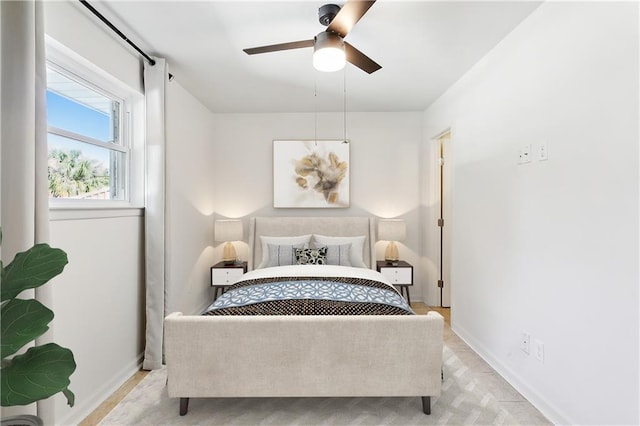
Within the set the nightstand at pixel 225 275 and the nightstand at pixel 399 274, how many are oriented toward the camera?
2

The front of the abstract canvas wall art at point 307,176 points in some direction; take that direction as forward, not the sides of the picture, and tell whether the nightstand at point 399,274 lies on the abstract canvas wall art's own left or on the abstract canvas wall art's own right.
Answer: on the abstract canvas wall art's own left

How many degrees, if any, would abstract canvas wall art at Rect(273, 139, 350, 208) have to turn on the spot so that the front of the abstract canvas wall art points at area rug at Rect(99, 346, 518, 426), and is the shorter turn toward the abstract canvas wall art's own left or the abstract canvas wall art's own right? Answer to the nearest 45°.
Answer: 0° — it already faces it

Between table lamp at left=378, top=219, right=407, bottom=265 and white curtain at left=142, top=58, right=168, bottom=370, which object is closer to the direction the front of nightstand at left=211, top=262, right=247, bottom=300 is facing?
the white curtain

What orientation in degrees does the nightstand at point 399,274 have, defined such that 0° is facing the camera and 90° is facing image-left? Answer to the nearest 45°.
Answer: approximately 0°

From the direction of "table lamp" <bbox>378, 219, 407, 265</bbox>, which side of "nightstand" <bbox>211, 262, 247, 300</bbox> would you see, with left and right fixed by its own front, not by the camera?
left
